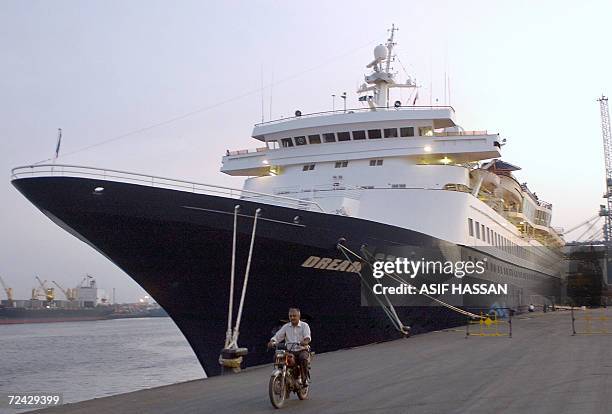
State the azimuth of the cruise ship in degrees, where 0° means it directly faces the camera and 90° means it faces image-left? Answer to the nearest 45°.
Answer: approximately 45°

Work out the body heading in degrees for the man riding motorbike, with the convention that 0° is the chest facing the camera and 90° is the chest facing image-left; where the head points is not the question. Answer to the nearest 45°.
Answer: approximately 45°

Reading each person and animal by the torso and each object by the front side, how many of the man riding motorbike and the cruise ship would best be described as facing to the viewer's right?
0
